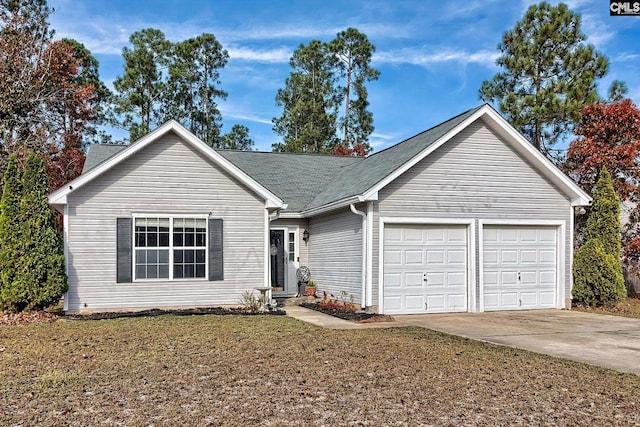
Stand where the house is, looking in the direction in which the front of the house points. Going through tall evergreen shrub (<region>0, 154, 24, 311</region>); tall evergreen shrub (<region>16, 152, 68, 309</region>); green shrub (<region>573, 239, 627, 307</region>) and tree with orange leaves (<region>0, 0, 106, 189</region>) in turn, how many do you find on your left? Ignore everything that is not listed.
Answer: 1

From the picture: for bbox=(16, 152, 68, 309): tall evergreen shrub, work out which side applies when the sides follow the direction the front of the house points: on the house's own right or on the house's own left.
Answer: on the house's own right

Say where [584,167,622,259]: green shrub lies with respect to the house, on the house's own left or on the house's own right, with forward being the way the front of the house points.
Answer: on the house's own left

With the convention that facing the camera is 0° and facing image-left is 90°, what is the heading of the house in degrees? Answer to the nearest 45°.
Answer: approximately 0°

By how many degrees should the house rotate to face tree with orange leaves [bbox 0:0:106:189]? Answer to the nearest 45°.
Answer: approximately 135° to its right

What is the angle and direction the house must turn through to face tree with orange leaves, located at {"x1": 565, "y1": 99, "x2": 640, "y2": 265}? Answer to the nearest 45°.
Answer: approximately 135° to its left

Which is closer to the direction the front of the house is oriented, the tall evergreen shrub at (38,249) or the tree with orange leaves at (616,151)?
the tall evergreen shrub

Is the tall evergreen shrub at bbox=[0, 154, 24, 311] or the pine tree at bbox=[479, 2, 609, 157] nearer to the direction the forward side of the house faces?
the tall evergreen shrub

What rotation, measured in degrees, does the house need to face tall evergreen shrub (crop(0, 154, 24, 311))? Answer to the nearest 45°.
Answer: approximately 90° to its right

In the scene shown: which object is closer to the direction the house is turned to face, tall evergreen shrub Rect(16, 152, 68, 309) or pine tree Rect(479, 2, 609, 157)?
the tall evergreen shrub

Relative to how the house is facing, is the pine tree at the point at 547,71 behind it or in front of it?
behind

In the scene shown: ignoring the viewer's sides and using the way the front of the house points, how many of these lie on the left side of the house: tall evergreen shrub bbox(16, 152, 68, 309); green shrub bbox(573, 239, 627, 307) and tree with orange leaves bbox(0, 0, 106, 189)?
1
